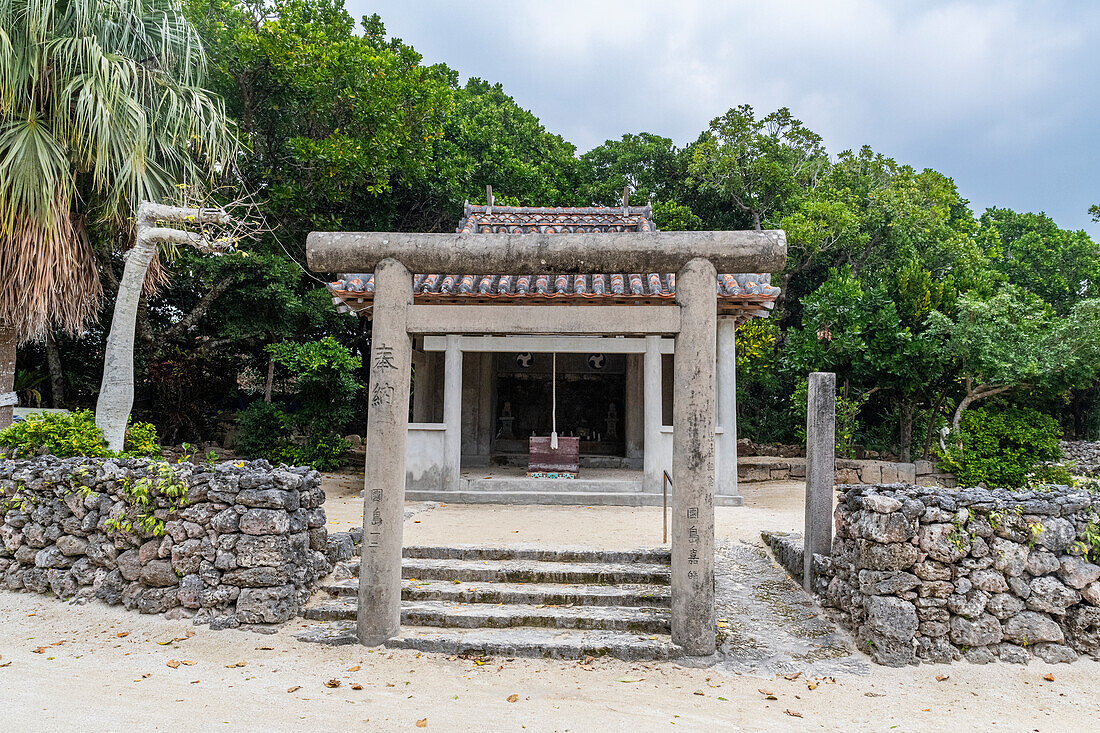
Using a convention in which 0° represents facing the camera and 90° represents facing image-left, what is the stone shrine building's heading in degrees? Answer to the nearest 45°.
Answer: approximately 0°

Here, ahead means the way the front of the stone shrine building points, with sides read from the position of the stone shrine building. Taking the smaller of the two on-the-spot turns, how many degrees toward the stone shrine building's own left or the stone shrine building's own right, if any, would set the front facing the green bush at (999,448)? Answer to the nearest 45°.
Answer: approximately 90° to the stone shrine building's own left

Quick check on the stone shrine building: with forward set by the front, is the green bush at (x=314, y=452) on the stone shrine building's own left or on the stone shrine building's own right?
on the stone shrine building's own right

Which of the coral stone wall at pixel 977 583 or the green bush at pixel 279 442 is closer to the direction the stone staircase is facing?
the coral stone wall

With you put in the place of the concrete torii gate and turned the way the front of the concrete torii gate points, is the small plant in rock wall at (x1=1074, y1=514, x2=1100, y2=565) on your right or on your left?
on your left

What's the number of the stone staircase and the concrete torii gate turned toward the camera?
2

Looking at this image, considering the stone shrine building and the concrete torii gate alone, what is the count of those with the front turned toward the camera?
2

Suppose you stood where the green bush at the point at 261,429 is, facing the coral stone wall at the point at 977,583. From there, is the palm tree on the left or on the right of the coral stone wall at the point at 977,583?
right

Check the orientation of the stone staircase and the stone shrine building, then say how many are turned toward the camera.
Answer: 2

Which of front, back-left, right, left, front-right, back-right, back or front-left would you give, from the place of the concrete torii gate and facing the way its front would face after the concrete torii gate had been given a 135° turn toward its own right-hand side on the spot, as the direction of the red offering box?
front-right
